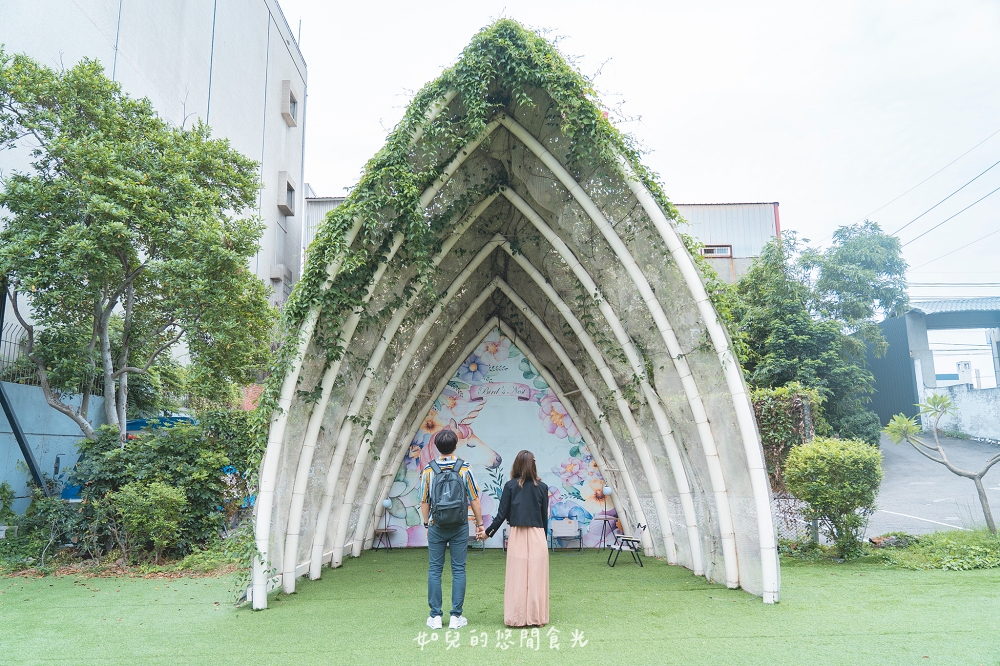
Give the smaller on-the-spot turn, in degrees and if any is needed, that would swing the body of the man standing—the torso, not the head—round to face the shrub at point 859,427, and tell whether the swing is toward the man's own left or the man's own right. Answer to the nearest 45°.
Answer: approximately 45° to the man's own right

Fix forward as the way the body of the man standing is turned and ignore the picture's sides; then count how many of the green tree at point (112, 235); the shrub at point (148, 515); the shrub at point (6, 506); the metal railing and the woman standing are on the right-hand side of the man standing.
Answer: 1

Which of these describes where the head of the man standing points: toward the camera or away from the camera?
away from the camera

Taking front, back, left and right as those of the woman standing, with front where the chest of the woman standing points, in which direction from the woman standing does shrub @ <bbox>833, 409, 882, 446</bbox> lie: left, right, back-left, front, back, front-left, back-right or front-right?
front-right

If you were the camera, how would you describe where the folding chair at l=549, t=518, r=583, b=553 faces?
facing the viewer

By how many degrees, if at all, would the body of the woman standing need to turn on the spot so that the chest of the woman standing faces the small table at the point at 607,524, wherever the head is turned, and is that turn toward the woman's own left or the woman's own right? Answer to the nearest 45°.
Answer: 0° — they already face it

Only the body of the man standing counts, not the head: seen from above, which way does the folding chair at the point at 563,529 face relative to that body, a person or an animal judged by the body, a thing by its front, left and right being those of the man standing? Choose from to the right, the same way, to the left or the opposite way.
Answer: the opposite way

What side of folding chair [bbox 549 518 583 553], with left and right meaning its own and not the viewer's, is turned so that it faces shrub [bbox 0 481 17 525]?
right

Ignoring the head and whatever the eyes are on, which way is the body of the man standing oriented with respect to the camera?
away from the camera

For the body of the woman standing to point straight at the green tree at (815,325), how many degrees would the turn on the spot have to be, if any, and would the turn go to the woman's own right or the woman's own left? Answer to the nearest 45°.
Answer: approximately 45° to the woman's own right

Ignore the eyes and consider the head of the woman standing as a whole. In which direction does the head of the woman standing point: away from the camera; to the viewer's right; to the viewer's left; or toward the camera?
away from the camera

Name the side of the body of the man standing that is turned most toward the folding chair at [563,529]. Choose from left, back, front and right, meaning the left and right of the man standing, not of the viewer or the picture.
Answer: front

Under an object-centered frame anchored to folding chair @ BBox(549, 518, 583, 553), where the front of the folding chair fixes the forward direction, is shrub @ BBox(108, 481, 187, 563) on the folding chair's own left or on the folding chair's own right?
on the folding chair's own right

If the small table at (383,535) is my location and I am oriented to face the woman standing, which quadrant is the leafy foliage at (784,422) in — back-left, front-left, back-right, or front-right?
front-left

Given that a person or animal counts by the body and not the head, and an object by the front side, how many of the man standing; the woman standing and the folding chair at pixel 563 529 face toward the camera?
1

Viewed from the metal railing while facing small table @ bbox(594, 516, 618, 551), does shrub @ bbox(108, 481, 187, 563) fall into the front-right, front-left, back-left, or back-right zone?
front-right

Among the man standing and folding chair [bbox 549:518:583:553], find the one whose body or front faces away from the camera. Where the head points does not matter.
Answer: the man standing

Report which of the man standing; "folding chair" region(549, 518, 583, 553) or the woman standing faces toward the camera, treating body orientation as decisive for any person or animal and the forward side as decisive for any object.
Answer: the folding chair

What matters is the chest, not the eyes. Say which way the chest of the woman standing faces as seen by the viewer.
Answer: away from the camera
